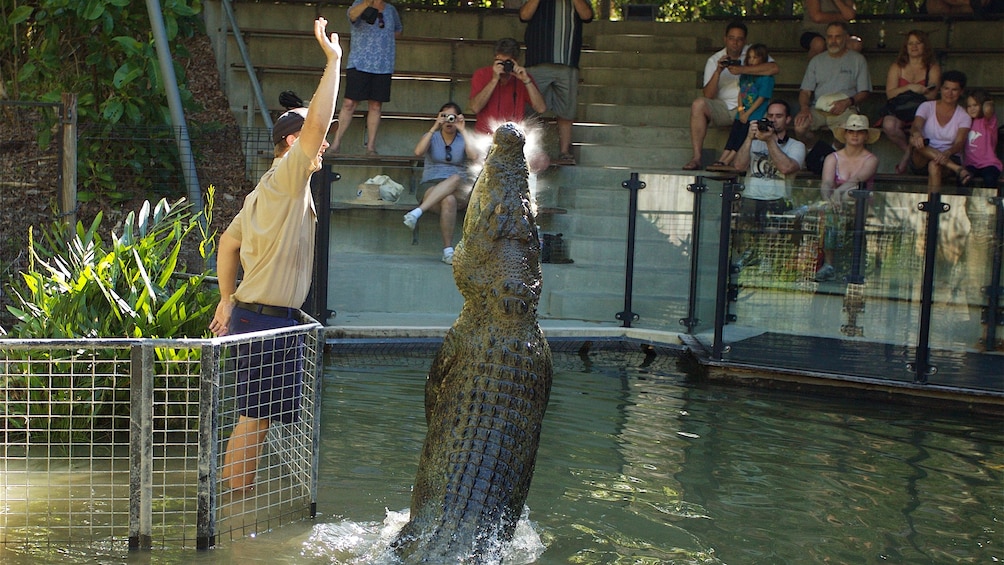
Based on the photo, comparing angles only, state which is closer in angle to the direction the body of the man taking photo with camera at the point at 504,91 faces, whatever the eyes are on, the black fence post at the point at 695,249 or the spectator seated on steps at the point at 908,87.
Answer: the black fence post

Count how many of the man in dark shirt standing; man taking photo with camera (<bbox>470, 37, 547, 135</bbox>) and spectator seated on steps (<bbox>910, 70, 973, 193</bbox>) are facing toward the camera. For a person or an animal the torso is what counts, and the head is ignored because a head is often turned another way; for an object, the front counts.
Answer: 3

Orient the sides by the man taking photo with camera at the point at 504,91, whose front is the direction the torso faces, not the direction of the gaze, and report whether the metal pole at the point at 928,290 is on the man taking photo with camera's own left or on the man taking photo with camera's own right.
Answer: on the man taking photo with camera's own left

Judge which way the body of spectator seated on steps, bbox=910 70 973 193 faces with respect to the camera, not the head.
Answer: toward the camera

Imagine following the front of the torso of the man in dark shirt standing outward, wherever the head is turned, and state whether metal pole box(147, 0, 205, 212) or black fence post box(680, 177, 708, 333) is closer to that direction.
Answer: the black fence post

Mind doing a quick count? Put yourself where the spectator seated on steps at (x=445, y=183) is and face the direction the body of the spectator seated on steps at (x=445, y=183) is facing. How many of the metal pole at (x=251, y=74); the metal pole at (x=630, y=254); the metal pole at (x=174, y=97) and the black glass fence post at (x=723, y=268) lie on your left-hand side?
2

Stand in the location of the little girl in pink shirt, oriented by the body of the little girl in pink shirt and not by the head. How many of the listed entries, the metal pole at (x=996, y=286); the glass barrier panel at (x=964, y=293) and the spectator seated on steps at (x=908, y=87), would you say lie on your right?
1

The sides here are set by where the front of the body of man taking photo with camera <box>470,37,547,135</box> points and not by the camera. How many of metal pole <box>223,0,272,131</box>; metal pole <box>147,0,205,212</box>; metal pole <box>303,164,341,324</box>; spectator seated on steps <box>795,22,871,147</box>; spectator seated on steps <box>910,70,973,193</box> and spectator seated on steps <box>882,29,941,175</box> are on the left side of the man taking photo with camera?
3

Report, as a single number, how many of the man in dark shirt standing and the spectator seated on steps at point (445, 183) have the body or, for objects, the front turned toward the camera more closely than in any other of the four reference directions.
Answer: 2

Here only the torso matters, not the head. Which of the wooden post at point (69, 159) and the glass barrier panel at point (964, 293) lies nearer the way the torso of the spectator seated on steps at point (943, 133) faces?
the glass barrier panel

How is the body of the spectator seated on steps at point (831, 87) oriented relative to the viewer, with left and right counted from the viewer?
facing the viewer and to the left of the viewer

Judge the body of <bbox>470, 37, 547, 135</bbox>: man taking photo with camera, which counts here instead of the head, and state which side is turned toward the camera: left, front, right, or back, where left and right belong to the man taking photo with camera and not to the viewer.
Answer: front

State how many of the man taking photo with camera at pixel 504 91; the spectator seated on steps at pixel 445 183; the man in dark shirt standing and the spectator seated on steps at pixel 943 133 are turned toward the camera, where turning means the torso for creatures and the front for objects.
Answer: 4

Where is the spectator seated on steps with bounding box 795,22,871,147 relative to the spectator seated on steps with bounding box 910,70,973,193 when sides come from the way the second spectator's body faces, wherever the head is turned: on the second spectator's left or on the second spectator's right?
on the second spectator's right

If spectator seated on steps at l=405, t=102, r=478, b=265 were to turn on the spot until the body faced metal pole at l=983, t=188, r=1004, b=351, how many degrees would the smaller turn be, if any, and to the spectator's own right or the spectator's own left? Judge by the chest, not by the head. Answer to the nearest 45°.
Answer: approximately 90° to the spectator's own left

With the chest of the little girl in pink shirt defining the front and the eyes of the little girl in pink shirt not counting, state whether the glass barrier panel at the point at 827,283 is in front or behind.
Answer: in front

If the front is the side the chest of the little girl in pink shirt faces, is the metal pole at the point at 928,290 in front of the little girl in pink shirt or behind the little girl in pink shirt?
in front

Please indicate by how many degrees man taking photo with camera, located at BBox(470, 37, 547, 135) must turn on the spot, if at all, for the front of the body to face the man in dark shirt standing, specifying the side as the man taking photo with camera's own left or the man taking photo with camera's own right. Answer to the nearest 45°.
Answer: approximately 135° to the man taking photo with camera's own left
